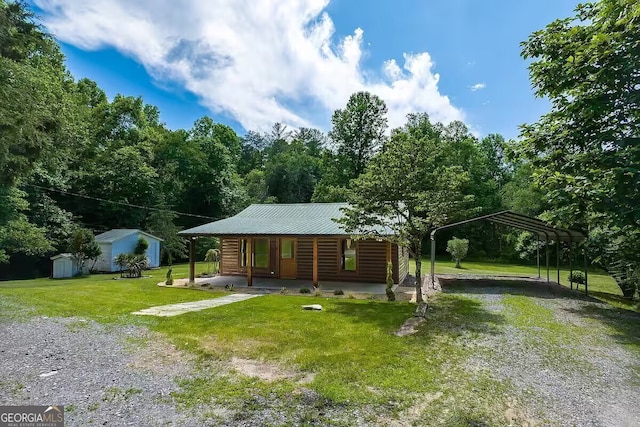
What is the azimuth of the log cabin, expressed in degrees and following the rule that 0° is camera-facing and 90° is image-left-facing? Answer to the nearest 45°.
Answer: approximately 0°

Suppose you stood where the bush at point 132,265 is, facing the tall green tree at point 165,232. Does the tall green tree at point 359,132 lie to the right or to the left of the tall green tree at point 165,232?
right

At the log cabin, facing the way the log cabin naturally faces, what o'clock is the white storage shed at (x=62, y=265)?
The white storage shed is roughly at 4 o'clock from the log cabin.

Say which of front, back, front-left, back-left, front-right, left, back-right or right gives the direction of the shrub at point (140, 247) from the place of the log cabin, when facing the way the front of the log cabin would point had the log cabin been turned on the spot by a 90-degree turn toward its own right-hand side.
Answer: front-right

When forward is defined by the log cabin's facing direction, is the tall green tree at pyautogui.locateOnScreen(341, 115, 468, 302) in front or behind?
in front

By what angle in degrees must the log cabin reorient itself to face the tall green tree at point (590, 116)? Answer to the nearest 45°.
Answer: approximately 45° to its left

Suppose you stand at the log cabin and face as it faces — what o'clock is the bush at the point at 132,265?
The bush is roughly at 4 o'clock from the log cabin.

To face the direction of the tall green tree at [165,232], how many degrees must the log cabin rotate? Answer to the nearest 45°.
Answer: approximately 135° to its right

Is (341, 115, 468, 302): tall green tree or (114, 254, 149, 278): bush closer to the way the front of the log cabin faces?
the tall green tree
